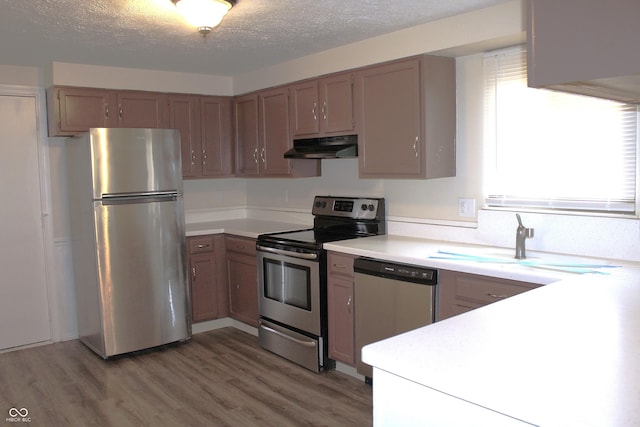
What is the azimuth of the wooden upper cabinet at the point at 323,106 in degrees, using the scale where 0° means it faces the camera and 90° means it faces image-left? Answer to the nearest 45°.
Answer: approximately 45°

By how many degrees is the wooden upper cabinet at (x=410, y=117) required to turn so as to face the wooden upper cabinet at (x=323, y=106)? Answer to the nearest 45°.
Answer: approximately 90° to its right

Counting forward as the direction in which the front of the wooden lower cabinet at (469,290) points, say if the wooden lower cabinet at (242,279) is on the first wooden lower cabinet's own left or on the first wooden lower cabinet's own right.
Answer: on the first wooden lower cabinet's own right

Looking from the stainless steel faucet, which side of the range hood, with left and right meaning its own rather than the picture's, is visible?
left

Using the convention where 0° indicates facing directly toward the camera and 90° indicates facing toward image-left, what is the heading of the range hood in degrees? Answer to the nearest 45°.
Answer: approximately 45°

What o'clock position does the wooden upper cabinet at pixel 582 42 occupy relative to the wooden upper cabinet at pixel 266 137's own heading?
the wooden upper cabinet at pixel 582 42 is roughly at 10 o'clock from the wooden upper cabinet at pixel 266 137.

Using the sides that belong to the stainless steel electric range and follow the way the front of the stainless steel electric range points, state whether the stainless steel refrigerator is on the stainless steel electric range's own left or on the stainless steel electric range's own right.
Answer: on the stainless steel electric range's own right
